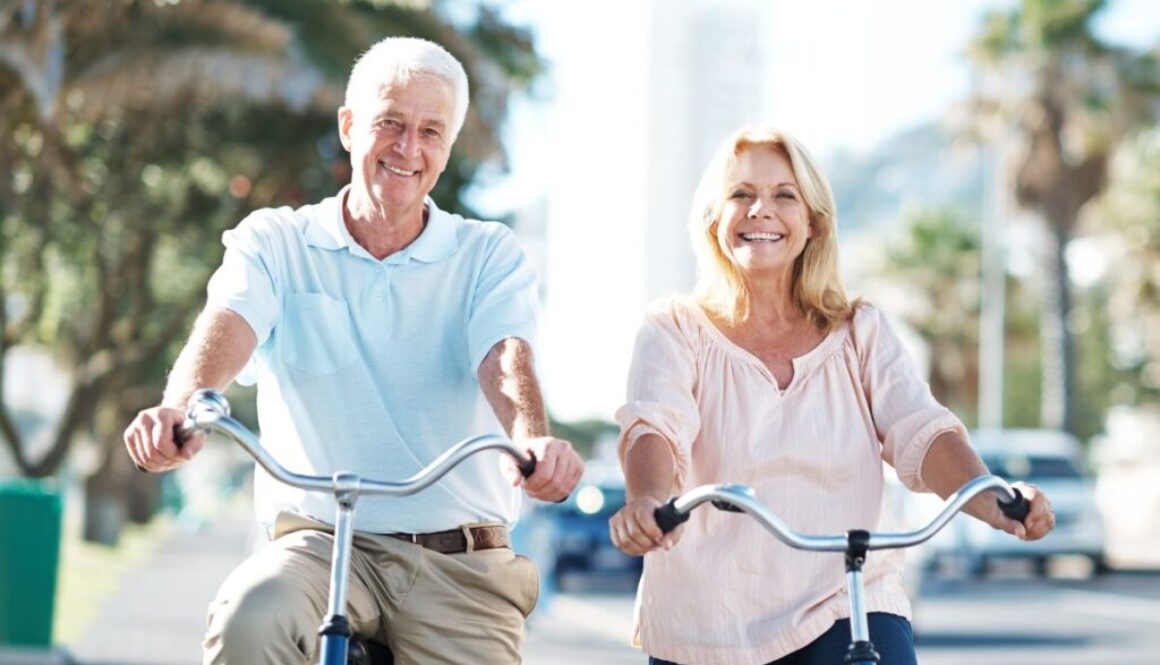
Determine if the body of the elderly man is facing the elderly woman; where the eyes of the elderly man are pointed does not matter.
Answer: no

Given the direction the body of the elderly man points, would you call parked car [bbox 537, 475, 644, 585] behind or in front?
behind

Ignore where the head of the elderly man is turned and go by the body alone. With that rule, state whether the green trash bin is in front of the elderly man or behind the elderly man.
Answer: behind

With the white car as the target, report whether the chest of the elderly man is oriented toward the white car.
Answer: no

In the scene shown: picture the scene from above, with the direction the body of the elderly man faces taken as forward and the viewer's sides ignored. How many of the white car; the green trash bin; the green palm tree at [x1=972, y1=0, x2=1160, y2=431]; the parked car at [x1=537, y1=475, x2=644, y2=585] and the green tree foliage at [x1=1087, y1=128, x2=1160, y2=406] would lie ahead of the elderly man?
0

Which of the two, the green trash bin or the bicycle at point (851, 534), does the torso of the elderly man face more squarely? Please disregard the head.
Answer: the bicycle

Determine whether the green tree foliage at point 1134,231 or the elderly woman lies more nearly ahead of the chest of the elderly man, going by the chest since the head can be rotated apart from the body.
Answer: the elderly woman

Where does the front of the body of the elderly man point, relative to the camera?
toward the camera

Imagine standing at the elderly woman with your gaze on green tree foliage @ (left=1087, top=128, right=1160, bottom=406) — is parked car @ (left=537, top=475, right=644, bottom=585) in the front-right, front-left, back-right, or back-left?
front-left

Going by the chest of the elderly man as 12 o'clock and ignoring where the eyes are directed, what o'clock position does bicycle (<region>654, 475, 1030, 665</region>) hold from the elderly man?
The bicycle is roughly at 10 o'clock from the elderly man.

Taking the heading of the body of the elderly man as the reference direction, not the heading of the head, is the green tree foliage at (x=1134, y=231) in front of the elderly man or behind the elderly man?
behind

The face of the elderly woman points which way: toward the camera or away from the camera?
toward the camera

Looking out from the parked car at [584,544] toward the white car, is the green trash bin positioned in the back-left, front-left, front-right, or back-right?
back-right

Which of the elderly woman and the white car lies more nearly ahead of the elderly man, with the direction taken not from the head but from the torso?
the elderly woman
